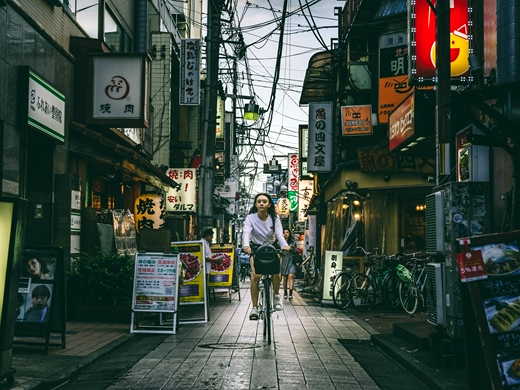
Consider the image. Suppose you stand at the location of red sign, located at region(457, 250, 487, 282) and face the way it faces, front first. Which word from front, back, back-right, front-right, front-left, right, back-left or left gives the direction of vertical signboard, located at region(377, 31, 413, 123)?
back

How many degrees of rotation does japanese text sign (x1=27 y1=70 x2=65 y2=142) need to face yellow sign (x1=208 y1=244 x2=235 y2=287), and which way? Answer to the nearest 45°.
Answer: approximately 90° to its left

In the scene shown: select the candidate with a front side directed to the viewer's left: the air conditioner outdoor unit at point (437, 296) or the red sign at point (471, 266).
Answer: the air conditioner outdoor unit

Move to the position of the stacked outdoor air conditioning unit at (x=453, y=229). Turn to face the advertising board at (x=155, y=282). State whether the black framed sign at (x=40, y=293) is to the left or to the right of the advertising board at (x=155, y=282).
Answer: left

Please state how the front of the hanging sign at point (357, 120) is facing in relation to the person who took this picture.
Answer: facing the viewer

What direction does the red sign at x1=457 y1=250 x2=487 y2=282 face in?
toward the camera

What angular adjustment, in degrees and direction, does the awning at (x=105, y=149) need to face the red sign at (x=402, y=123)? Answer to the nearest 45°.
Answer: approximately 45° to its right

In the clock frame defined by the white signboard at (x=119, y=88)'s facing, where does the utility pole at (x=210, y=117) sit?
The utility pole is roughly at 7 o'clock from the white signboard.

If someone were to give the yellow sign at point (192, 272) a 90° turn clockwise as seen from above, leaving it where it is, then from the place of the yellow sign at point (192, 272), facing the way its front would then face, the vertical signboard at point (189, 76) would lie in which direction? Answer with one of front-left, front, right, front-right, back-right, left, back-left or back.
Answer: right

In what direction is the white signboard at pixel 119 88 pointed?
toward the camera

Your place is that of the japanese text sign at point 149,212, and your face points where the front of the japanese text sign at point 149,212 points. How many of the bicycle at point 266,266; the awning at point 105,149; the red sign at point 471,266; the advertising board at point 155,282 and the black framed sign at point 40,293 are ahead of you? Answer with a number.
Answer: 5

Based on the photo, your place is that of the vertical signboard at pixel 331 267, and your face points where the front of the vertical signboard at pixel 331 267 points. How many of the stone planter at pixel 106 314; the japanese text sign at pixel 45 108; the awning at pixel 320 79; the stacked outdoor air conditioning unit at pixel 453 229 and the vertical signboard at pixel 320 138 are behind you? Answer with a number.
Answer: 2

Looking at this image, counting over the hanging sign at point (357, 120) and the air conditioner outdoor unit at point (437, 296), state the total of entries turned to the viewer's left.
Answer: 1

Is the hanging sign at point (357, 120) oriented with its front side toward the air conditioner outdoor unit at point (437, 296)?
yes

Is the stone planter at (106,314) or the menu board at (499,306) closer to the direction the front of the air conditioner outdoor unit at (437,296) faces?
the stone planter
